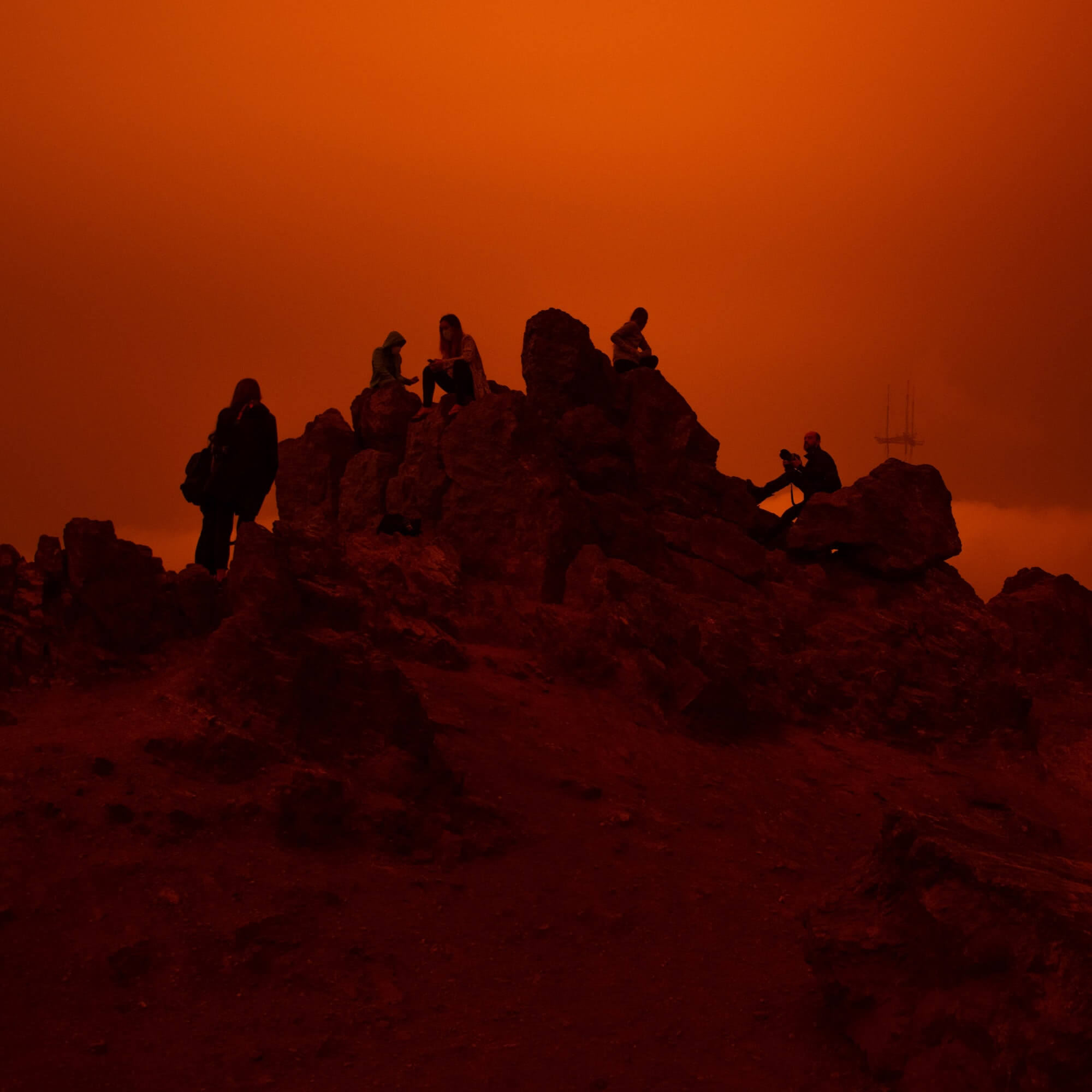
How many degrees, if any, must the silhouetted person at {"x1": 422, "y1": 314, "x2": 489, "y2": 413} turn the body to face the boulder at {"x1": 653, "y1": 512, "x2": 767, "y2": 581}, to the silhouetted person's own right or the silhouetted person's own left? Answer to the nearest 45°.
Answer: approximately 135° to the silhouetted person's own left

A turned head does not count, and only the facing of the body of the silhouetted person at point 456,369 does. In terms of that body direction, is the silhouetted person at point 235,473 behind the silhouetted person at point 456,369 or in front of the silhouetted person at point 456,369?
in front

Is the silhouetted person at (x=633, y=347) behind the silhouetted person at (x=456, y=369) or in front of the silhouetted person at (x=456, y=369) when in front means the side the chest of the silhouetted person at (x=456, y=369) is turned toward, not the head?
behind

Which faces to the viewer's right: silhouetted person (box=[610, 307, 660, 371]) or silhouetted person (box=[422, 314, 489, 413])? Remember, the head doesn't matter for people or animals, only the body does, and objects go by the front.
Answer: silhouetted person (box=[610, 307, 660, 371])

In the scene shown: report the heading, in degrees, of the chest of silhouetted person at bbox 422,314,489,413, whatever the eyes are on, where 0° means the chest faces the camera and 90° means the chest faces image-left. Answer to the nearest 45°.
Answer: approximately 45°

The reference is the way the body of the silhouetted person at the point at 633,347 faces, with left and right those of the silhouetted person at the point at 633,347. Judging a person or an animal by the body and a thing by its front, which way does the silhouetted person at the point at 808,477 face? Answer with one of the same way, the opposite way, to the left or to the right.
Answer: the opposite way

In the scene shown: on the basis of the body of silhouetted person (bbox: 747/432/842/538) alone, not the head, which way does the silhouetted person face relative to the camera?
to the viewer's left

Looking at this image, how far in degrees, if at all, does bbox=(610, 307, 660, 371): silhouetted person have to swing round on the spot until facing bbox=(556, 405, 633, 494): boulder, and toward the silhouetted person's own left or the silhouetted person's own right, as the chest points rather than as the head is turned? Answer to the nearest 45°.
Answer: approximately 90° to the silhouetted person's own right

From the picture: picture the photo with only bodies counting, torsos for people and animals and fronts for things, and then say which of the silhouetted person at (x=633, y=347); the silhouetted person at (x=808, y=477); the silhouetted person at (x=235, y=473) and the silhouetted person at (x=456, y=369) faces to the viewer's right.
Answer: the silhouetted person at (x=633, y=347)

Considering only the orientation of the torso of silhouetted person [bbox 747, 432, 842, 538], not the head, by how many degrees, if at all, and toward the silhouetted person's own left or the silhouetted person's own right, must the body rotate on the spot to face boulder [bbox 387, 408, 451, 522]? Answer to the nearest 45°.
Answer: approximately 45° to the silhouetted person's own left

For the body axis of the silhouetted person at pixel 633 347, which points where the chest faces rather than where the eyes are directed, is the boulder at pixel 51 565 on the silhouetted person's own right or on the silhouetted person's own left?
on the silhouetted person's own right

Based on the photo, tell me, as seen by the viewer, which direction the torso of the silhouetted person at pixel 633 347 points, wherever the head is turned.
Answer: to the viewer's right

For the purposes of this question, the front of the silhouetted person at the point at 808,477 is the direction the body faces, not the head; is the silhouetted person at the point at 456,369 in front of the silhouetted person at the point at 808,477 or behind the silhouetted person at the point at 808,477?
in front
